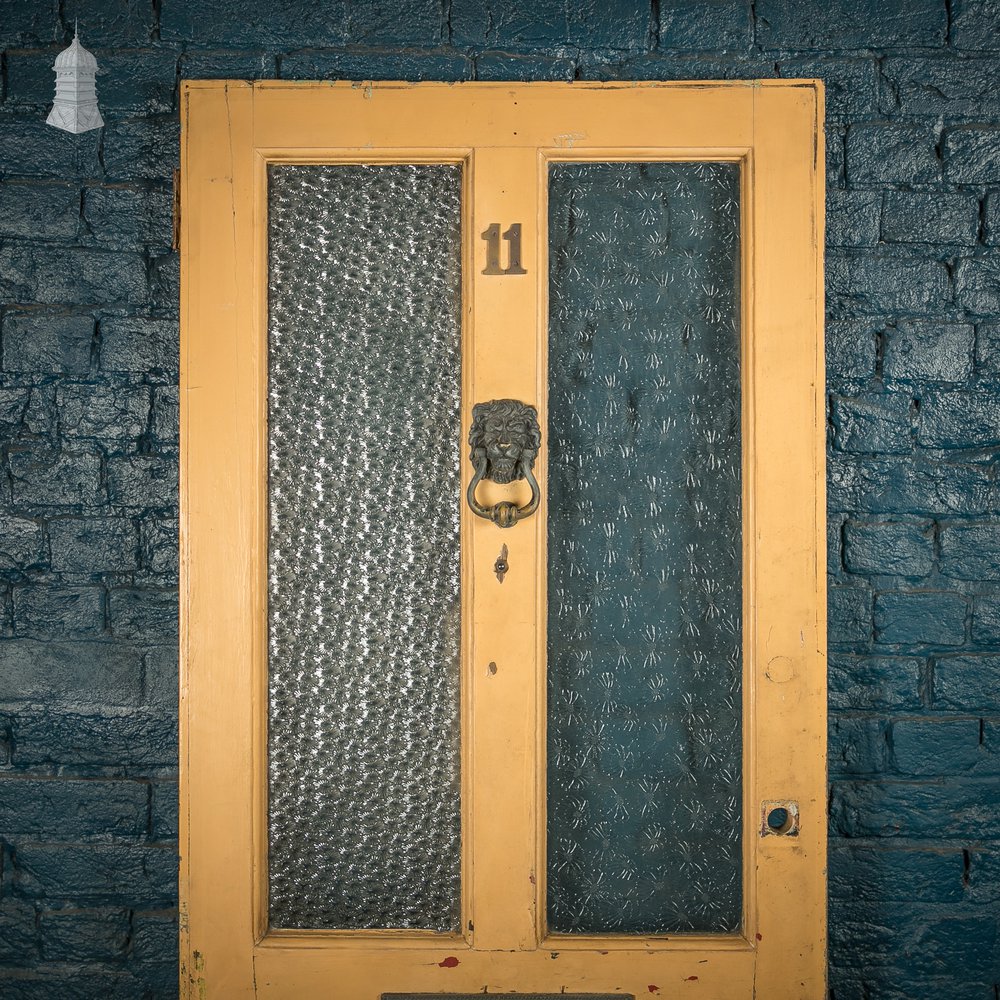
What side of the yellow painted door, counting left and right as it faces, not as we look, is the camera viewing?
front
